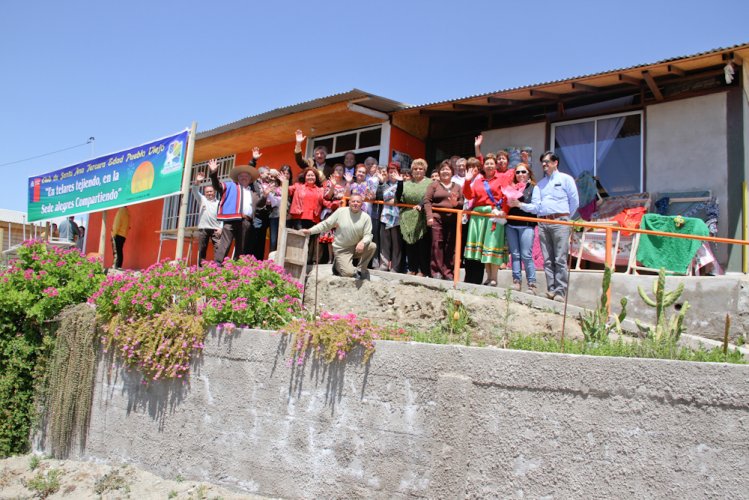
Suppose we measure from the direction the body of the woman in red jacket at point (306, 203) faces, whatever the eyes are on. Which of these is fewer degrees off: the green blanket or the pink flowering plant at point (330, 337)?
the pink flowering plant

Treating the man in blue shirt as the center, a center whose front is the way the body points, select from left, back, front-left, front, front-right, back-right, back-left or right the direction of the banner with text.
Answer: front-right

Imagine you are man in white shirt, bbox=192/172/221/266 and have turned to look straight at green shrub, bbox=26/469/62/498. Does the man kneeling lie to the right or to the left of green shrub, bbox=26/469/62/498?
left

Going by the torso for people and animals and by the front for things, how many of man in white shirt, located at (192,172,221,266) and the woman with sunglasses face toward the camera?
2

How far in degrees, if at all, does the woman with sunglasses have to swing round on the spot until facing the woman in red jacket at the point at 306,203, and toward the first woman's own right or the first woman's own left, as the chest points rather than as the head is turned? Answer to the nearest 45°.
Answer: approximately 90° to the first woman's own right

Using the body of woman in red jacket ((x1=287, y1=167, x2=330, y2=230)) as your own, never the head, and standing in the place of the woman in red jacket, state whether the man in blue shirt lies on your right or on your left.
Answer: on your left

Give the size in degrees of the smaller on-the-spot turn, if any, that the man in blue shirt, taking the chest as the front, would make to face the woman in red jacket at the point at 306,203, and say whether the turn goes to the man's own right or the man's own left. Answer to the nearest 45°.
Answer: approximately 45° to the man's own right

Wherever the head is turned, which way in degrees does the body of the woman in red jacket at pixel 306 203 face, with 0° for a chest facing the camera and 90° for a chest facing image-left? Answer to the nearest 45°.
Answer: approximately 0°
